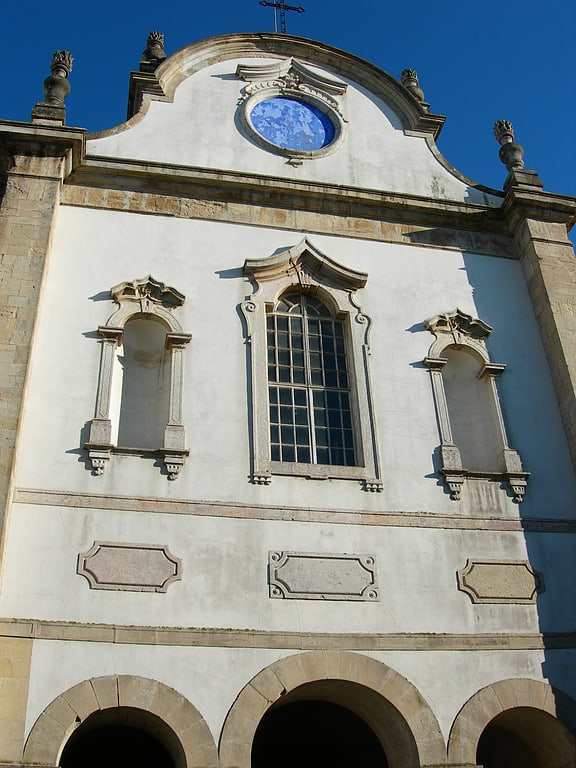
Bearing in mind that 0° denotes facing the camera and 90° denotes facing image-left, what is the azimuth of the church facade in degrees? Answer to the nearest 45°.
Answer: approximately 0°
